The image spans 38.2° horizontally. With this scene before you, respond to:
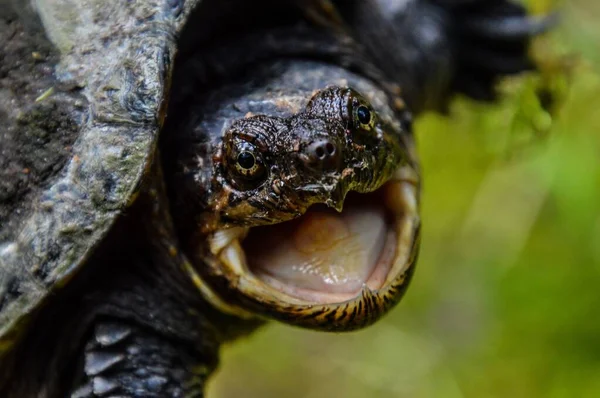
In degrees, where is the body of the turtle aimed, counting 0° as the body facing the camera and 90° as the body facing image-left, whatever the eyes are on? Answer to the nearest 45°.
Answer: approximately 315°
